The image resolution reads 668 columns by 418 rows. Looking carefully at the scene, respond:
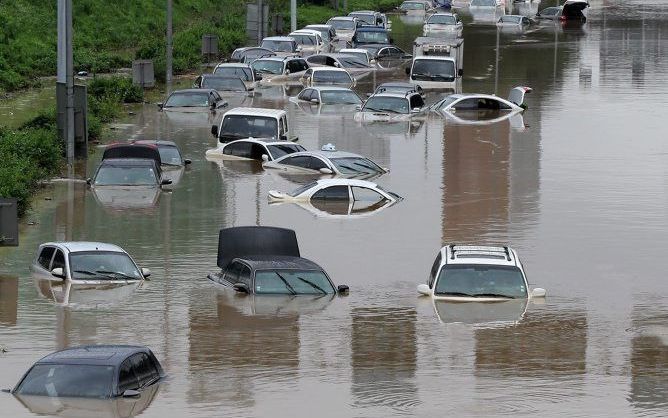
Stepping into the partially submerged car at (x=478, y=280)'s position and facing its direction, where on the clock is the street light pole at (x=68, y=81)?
The street light pole is roughly at 5 o'clock from the partially submerged car.

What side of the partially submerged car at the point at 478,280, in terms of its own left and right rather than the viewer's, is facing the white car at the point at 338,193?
back

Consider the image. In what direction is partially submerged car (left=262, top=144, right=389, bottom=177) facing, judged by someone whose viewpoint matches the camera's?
facing the viewer and to the right of the viewer

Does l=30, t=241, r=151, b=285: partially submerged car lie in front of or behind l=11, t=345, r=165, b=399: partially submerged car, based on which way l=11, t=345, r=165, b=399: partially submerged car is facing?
behind

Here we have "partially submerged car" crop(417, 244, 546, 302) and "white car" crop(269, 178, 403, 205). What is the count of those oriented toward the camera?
1

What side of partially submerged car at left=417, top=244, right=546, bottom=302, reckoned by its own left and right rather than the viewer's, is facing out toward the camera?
front

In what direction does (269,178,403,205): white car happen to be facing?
to the viewer's right

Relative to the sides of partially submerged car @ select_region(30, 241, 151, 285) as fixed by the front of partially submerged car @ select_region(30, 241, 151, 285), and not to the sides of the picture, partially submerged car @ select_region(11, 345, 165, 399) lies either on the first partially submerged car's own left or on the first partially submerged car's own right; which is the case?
on the first partially submerged car's own right

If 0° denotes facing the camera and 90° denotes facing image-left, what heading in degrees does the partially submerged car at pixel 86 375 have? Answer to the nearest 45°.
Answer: approximately 45°

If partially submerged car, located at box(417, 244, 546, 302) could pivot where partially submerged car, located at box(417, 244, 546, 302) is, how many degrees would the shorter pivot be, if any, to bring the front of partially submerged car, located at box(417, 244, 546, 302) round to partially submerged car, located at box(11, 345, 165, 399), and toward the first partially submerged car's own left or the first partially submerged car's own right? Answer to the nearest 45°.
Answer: approximately 45° to the first partially submerged car's own right

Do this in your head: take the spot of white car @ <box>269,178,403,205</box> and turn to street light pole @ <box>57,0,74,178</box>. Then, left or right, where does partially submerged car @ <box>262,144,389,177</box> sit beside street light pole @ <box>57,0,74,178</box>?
right
